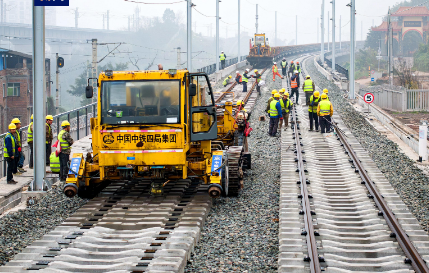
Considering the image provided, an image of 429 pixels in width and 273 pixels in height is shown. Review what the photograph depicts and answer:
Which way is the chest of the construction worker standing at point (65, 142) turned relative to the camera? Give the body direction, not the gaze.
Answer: to the viewer's right

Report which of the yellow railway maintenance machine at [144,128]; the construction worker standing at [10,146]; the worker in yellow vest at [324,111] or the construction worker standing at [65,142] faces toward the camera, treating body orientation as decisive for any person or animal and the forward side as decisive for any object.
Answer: the yellow railway maintenance machine

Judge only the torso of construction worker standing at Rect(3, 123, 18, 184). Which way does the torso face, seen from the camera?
to the viewer's right

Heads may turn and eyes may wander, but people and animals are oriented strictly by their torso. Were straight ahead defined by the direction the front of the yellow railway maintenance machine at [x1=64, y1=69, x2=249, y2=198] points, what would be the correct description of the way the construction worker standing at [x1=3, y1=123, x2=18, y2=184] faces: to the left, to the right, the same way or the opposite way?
to the left
